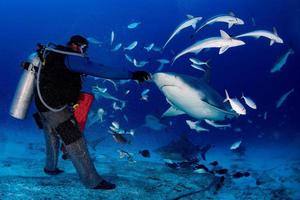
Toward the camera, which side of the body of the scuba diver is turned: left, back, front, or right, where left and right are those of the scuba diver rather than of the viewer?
right

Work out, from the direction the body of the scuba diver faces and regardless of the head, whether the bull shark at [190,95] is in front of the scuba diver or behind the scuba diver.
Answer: in front

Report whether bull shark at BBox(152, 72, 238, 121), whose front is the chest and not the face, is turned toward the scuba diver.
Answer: yes

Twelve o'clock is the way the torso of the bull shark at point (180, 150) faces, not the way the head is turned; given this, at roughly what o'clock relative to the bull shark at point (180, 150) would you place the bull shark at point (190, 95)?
the bull shark at point (190, 95) is roughly at 9 o'clock from the bull shark at point (180, 150).

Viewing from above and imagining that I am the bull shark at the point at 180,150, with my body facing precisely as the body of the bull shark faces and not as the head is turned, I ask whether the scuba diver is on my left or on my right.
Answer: on my left

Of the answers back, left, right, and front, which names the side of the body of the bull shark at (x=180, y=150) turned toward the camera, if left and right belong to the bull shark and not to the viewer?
left
